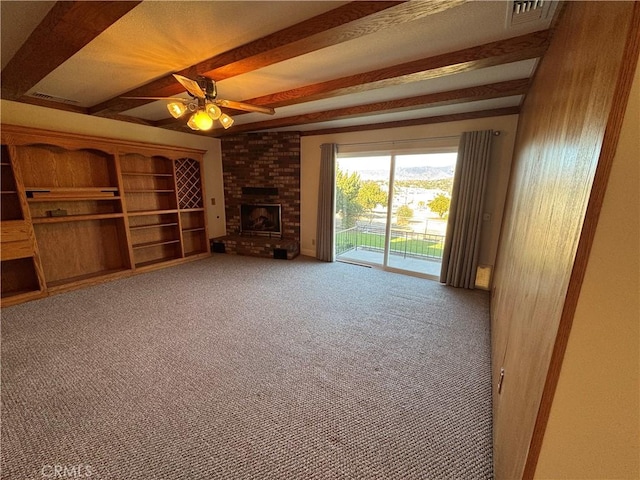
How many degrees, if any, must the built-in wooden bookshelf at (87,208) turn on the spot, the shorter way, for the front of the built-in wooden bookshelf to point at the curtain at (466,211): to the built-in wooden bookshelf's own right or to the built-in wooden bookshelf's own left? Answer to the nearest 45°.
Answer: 0° — it already faces it

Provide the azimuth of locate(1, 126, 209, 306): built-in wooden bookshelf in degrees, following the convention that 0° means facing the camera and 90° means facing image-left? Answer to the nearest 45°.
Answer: approximately 315°

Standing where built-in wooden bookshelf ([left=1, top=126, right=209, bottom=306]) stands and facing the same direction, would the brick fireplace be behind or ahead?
ahead

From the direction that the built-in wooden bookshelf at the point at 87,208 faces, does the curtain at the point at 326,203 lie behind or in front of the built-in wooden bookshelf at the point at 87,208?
in front

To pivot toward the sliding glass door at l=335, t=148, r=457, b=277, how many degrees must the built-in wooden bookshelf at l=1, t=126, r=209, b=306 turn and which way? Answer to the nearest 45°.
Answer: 0° — it already faces it
